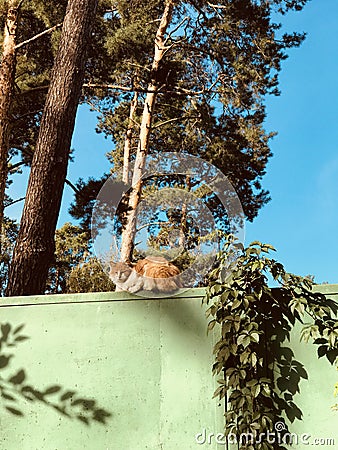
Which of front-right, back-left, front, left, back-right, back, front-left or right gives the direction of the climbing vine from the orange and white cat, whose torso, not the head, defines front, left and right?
back-left

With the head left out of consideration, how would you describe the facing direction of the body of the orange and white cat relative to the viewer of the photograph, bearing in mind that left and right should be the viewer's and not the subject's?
facing to the left of the viewer

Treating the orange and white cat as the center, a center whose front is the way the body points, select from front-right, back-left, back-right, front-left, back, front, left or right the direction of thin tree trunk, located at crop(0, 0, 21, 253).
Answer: front-right

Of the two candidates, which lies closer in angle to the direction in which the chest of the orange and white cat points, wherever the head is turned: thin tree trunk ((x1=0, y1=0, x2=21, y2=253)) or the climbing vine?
the thin tree trunk
